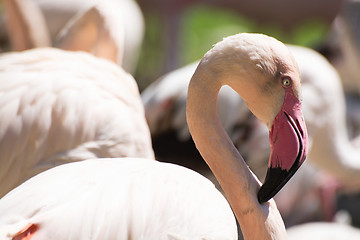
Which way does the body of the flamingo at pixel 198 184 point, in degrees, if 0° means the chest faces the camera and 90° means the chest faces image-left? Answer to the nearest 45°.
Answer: approximately 270°

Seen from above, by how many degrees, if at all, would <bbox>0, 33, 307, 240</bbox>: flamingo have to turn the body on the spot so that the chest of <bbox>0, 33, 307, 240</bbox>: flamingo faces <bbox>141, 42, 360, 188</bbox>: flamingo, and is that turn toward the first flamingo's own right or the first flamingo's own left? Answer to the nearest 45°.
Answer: approximately 90° to the first flamingo's own left
